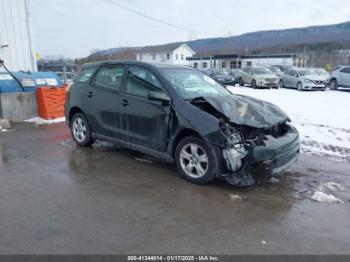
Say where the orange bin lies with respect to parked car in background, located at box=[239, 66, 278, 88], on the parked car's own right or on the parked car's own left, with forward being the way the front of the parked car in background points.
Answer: on the parked car's own right

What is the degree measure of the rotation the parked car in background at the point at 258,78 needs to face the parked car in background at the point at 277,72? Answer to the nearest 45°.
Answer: approximately 135° to its left

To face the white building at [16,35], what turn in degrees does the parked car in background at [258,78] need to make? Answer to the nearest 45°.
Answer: approximately 90° to its right

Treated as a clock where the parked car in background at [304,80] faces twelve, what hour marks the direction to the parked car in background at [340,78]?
the parked car in background at [340,78] is roughly at 10 o'clock from the parked car in background at [304,80].

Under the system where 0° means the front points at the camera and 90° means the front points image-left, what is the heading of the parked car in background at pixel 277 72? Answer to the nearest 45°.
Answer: approximately 315°

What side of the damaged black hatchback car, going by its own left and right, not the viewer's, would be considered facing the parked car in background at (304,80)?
left

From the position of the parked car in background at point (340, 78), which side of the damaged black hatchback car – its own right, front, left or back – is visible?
left

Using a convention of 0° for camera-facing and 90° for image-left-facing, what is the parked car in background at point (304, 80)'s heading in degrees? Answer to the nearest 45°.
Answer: approximately 315°

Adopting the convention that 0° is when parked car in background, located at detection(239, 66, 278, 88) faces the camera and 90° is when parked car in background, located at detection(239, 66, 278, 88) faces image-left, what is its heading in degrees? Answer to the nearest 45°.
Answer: approximately 315°

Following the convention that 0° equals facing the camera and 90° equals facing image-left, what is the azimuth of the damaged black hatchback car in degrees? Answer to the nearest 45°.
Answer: approximately 315°

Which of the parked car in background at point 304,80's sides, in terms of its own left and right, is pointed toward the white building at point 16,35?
right
